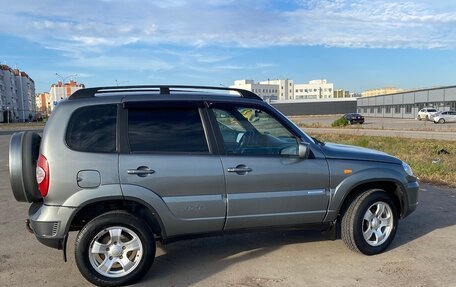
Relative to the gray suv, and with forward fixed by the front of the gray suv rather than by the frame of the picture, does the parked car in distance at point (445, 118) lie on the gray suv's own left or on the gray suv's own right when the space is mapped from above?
on the gray suv's own left

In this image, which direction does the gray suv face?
to the viewer's right
